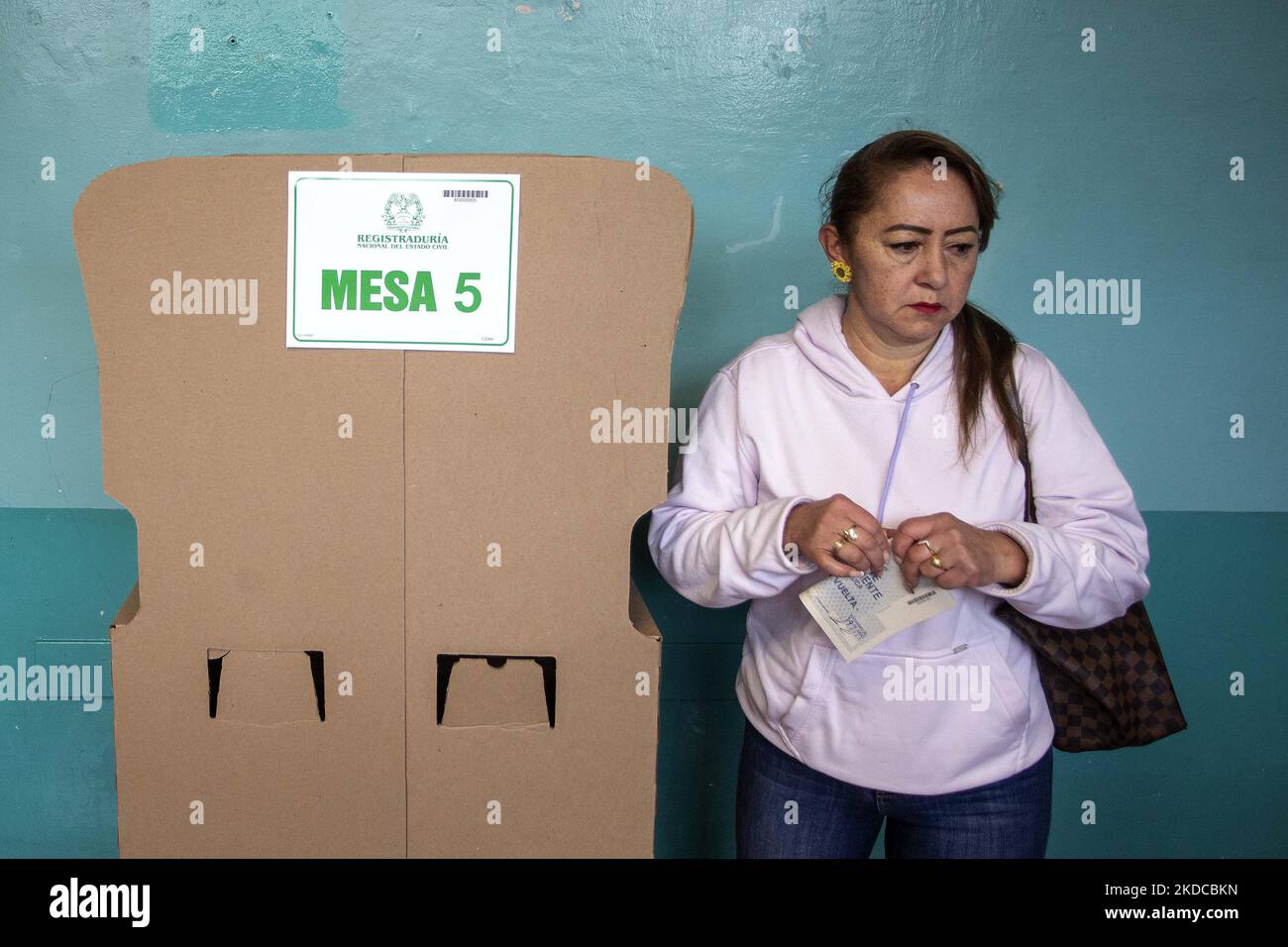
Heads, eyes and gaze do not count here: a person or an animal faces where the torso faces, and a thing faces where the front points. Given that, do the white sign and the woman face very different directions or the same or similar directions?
same or similar directions

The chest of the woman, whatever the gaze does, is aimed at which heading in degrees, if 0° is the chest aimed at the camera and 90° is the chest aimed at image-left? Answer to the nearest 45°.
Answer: approximately 0°

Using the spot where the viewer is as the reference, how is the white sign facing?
facing the viewer

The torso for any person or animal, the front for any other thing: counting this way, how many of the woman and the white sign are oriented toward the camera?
2
